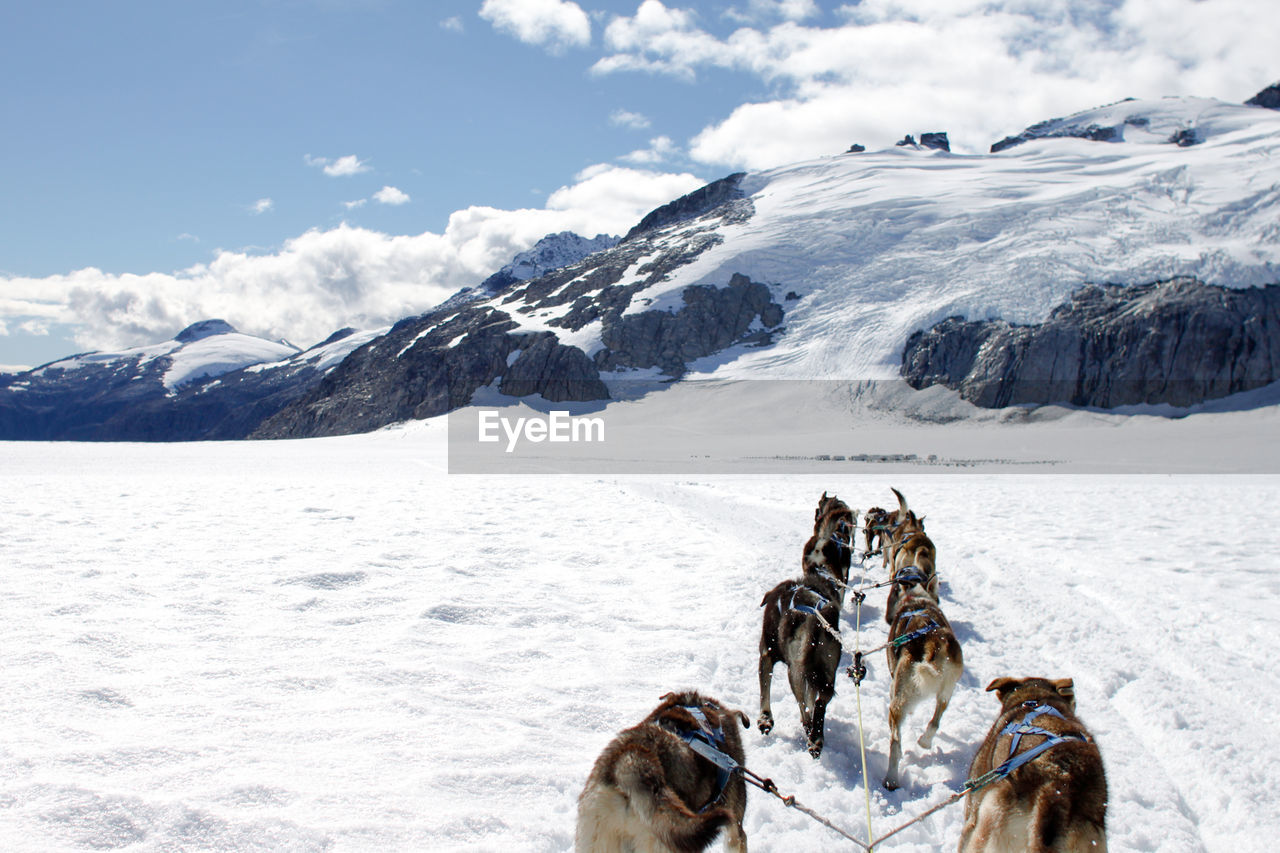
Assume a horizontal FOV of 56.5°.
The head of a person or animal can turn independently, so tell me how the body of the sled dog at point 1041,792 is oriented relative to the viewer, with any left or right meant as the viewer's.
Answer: facing away from the viewer

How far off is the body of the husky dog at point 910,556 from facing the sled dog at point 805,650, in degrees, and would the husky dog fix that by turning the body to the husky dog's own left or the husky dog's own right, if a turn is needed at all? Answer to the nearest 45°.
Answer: approximately 180°

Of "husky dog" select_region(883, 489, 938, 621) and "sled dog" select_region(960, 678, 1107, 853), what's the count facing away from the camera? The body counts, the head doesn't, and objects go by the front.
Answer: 2

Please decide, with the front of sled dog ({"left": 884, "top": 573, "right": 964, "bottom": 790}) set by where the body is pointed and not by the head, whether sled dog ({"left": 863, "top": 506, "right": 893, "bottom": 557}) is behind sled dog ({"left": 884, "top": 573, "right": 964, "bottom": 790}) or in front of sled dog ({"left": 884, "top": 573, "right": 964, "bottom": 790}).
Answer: in front

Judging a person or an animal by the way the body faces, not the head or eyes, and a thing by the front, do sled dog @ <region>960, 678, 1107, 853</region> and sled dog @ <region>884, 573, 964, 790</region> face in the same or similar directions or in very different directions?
same or similar directions

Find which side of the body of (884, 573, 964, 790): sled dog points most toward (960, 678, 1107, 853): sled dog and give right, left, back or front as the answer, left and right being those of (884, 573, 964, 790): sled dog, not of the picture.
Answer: back

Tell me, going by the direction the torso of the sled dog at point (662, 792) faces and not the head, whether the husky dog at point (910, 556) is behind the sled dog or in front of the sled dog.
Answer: in front

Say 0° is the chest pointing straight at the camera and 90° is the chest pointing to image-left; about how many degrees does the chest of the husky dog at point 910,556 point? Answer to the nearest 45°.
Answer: approximately 180°

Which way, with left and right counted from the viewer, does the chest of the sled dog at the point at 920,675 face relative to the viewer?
facing away from the viewer

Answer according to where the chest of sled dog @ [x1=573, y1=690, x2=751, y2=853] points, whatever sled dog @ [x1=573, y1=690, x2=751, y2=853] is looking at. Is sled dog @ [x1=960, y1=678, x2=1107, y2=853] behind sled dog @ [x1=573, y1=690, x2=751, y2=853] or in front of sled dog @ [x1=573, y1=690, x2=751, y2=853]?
in front

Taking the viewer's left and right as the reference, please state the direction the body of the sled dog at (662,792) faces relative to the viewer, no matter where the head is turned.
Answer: facing away from the viewer and to the right of the viewer

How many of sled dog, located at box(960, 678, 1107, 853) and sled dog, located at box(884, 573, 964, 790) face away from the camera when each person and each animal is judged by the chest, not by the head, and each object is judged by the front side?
2
